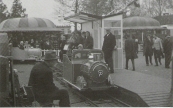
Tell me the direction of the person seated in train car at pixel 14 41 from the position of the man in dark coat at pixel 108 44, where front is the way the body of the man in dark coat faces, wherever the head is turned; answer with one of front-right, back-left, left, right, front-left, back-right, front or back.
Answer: right

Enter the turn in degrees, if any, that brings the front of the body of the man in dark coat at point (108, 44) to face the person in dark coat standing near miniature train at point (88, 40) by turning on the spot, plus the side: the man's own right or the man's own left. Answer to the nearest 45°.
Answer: approximately 90° to the man's own right

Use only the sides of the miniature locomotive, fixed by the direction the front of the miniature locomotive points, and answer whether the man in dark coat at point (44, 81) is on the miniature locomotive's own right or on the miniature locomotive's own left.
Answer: on the miniature locomotive's own right

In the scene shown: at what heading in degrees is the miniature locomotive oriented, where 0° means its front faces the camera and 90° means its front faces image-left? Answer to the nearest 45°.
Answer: approximately 315°

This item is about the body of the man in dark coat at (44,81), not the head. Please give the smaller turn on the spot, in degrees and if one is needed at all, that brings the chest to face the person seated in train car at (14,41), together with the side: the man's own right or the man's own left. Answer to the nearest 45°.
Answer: approximately 90° to the man's own left

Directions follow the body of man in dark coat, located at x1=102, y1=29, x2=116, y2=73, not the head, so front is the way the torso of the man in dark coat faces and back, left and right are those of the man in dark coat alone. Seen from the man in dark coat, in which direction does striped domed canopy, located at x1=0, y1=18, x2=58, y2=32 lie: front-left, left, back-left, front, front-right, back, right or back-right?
right
